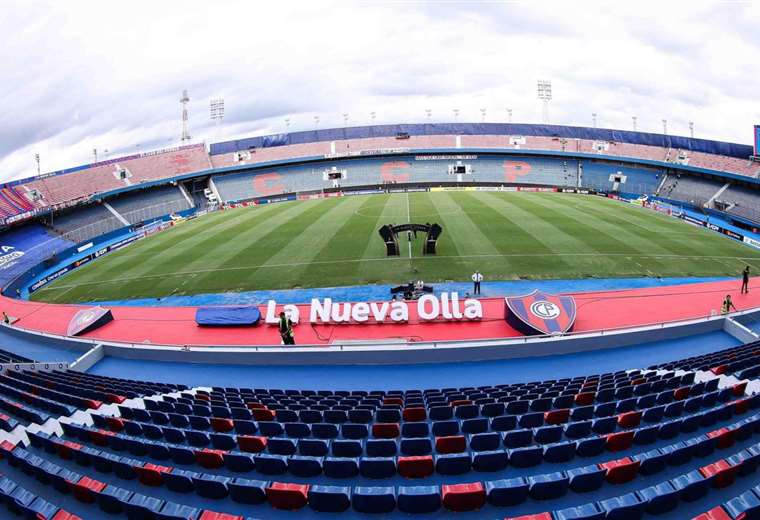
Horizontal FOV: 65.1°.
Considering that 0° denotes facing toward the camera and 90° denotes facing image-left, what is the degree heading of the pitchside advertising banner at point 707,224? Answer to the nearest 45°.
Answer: approximately 45°

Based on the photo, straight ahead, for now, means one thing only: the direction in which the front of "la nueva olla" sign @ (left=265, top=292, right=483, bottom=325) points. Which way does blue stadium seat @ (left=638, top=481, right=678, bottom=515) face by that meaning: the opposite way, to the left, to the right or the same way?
the opposite way

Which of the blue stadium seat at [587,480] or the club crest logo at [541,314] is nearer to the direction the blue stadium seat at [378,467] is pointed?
the club crest logo

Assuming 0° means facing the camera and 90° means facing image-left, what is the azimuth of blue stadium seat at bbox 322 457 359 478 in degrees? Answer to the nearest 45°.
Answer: approximately 180°

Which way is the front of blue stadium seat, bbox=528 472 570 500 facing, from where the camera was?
facing away from the viewer and to the left of the viewer

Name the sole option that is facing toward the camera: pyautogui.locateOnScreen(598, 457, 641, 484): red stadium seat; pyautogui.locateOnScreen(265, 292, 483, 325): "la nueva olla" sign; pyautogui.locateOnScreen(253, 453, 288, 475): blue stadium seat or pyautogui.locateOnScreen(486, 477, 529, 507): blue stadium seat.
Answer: the "la nueva olla" sign

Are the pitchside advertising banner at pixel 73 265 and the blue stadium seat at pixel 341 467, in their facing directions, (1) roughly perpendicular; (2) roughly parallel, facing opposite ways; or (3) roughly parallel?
roughly perpendicular

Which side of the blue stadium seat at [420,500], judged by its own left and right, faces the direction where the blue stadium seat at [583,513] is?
right

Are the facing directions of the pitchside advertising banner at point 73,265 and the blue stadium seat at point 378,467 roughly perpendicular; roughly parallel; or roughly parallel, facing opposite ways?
roughly perpendicular

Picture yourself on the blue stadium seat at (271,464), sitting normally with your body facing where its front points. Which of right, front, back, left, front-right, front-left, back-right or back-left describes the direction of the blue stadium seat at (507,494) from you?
back-right

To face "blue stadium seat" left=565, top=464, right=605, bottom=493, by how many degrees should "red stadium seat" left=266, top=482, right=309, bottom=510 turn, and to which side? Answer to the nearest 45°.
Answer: approximately 90° to its right
